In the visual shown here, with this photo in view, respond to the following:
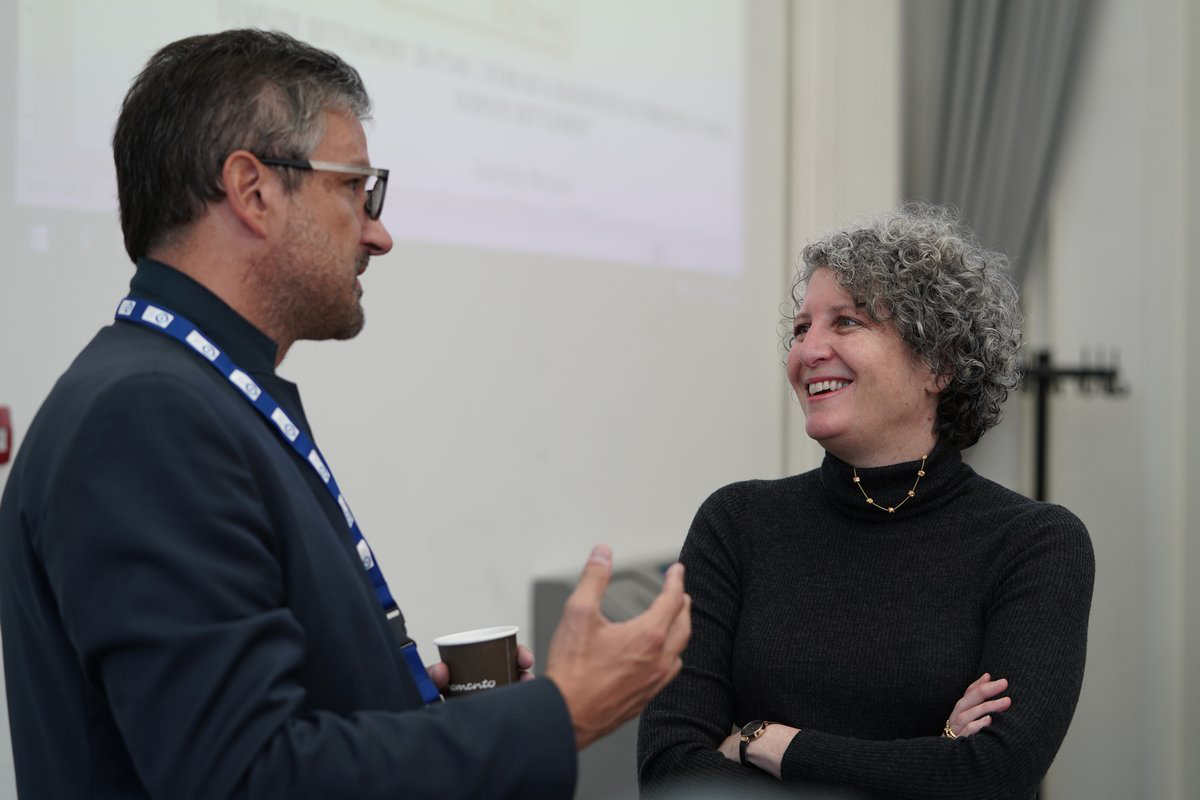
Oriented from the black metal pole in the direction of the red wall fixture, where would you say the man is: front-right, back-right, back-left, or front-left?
front-left

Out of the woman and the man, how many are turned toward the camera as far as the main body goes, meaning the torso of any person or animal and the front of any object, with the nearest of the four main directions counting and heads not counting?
1

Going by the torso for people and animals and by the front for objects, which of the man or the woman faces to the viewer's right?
the man

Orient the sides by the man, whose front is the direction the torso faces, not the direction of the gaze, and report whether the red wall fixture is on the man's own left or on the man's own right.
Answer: on the man's own left

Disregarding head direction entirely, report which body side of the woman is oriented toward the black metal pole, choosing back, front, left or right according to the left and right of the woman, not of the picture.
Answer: back

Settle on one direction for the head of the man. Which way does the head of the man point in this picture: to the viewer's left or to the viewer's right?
to the viewer's right

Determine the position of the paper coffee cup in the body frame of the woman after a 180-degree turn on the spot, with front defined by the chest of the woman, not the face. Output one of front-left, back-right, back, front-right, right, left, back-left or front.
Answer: back-left

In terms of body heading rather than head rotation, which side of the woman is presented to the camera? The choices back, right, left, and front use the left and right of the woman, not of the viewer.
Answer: front

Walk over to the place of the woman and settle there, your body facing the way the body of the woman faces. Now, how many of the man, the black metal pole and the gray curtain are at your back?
2

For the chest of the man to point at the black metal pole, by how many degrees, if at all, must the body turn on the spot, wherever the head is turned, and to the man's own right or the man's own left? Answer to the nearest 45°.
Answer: approximately 45° to the man's own left

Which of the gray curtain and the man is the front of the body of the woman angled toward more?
the man

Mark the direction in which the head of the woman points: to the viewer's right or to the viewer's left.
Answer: to the viewer's left

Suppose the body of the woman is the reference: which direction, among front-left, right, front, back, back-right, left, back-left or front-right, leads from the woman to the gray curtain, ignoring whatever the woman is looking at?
back

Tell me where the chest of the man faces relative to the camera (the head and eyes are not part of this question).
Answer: to the viewer's right

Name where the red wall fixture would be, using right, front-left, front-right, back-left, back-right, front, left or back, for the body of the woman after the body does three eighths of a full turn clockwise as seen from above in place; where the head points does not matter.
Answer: front-left
